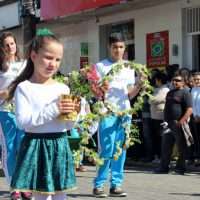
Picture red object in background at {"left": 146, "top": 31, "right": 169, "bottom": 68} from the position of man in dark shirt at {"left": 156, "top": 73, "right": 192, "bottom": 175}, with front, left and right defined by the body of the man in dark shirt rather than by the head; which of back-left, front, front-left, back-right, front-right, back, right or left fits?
back-right

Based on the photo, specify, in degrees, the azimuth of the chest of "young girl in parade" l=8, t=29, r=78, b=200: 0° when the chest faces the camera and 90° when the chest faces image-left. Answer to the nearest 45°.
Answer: approximately 315°

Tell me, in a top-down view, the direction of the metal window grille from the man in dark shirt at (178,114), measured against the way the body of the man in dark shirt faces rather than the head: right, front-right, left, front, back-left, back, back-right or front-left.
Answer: back-right

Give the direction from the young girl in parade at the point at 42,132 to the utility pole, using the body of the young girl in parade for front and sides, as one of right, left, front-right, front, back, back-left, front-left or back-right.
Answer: back-left

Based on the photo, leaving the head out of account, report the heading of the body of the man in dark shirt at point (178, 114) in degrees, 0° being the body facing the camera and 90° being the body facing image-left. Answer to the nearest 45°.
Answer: approximately 45°
